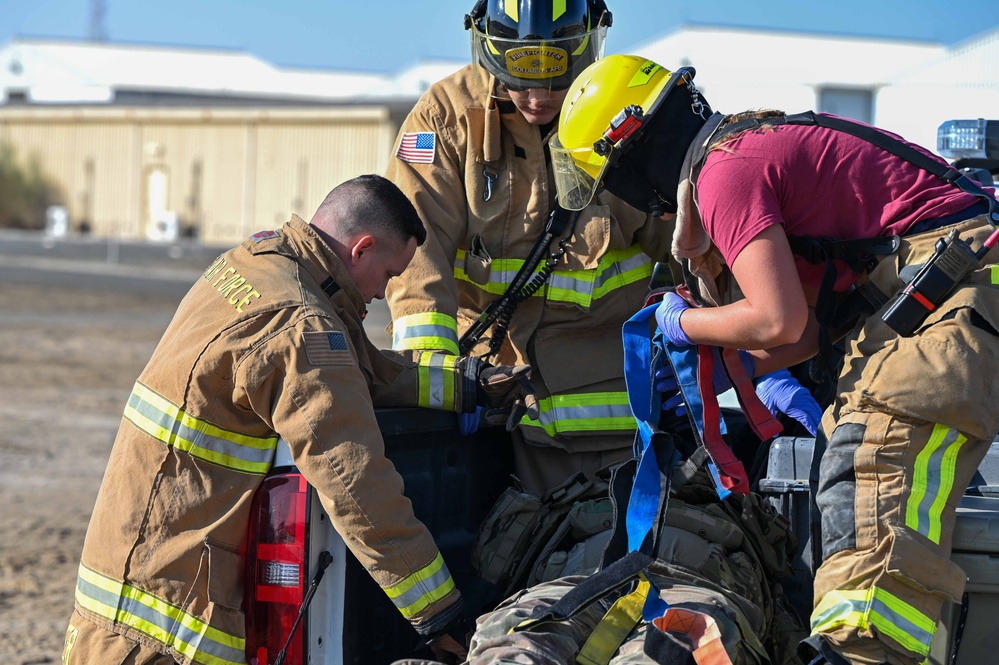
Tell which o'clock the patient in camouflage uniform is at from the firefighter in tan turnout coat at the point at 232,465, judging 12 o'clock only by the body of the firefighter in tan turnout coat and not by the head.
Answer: The patient in camouflage uniform is roughly at 2 o'clock from the firefighter in tan turnout coat.

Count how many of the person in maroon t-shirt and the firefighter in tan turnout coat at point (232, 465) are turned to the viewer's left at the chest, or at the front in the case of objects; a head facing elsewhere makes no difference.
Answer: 1

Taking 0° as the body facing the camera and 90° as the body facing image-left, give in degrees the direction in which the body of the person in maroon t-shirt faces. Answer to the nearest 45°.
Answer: approximately 90°

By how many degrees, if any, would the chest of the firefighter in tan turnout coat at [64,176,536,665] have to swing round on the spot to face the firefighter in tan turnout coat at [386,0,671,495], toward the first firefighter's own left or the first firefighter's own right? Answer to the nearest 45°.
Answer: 0° — they already face them

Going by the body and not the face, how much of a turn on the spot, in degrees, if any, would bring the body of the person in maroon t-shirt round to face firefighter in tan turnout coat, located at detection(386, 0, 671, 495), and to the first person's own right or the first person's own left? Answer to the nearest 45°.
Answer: approximately 45° to the first person's own right

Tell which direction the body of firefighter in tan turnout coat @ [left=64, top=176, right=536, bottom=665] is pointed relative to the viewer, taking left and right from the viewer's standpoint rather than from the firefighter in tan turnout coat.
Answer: facing away from the viewer and to the right of the viewer

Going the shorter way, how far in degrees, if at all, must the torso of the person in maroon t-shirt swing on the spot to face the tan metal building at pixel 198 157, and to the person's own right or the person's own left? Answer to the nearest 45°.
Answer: approximately 45° to the person's own right

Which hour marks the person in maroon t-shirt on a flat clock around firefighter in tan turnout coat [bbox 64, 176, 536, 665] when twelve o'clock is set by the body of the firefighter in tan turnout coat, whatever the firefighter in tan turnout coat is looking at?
The person in maroon t-shirt is roughly at 2 o'clock from the firefighter in tan turnout coat.

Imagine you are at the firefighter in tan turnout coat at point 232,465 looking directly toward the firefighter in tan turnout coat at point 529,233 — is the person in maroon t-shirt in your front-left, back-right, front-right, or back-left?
front-right

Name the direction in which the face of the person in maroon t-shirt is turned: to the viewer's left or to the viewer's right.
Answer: to the viewer's left

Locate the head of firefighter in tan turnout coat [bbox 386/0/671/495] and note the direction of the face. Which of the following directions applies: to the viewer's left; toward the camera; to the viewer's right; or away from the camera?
toward the camera

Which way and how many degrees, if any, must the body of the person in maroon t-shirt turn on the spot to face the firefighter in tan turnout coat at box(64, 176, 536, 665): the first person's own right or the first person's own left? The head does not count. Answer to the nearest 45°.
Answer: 0° — they already face them
